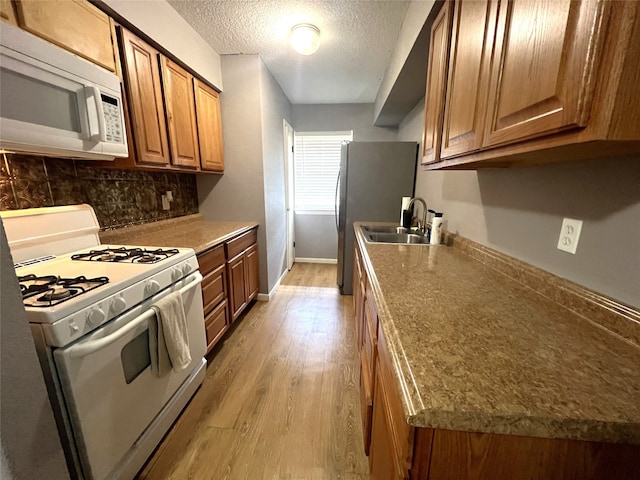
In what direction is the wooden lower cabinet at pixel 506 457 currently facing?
to the viewer's left

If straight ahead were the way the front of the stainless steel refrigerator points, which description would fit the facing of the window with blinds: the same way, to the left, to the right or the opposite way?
to the left

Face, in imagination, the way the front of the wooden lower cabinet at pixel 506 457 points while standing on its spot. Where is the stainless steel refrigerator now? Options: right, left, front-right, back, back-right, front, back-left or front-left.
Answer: front-right

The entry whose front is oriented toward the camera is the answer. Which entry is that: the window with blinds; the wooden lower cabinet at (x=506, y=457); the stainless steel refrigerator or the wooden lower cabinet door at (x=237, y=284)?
the window with blinds

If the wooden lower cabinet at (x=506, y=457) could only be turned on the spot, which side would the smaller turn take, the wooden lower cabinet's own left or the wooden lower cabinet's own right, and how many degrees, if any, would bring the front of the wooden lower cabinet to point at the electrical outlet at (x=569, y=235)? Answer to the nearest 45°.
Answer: approximately 90° to the wooden lower cabinet's own right

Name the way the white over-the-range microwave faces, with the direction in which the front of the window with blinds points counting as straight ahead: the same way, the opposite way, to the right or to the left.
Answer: to the left

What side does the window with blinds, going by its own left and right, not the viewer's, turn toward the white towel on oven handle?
front

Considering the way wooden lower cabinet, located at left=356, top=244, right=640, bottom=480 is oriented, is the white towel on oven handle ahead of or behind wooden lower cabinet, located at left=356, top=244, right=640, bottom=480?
ahead

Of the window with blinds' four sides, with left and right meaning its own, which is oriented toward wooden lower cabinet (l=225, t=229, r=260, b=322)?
front

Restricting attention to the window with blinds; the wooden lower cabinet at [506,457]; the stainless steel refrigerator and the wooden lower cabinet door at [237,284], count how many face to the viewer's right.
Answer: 1

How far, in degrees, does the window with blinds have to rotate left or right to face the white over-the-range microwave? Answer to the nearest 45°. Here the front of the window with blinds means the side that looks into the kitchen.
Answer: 0° — it already faces it

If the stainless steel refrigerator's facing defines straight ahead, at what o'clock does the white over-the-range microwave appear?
The white over-the-range microwave is roughly at 10 o'clock from the stainless steel refrigerator.

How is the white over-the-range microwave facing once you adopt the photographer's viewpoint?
facing the viewer and to the right of the viewer

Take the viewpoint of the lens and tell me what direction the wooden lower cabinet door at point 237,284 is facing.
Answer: facing to the right of the viewer
